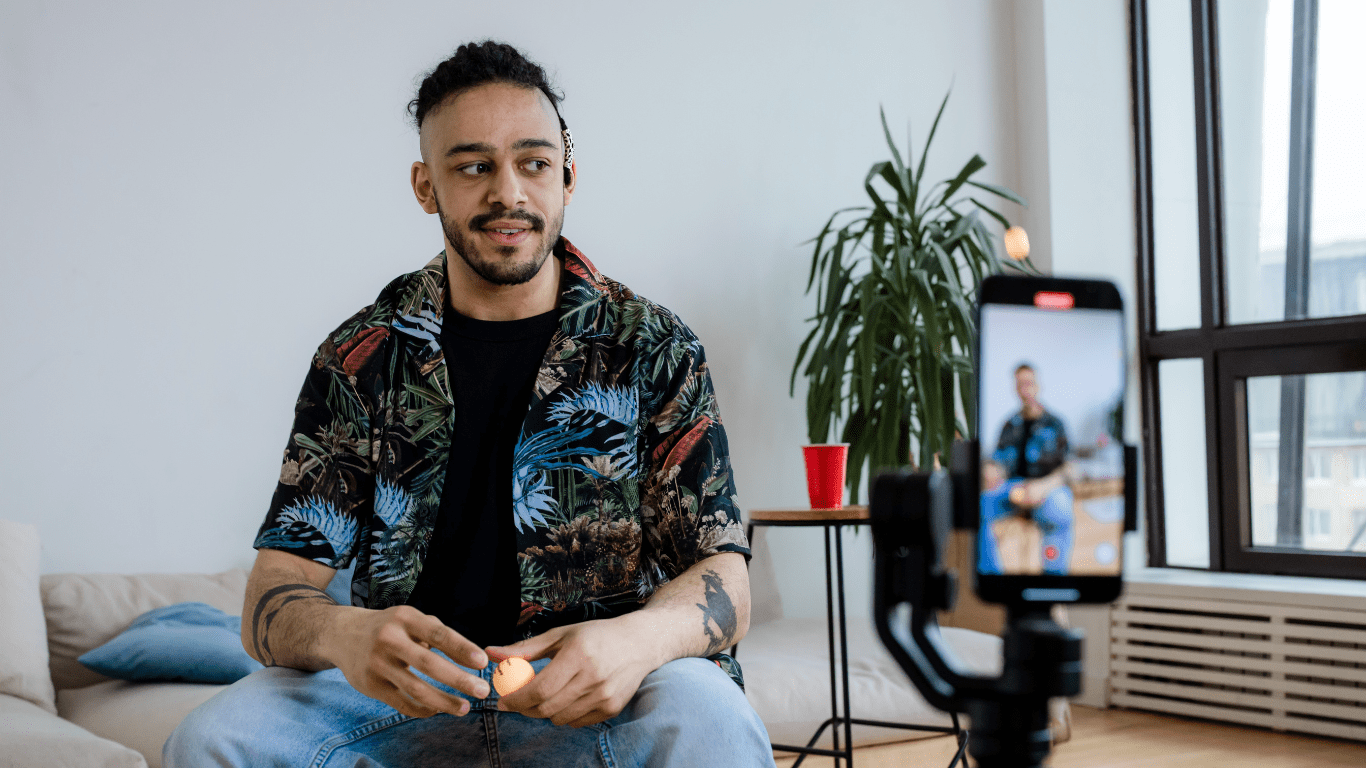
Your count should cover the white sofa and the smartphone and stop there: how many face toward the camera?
2

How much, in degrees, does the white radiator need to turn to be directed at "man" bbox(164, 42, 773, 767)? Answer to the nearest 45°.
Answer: approximately 45° to its left

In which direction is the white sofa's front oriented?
toward the camera

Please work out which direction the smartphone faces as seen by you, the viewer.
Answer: facing the viewer

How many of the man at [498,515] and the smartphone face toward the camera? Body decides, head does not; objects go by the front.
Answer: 2

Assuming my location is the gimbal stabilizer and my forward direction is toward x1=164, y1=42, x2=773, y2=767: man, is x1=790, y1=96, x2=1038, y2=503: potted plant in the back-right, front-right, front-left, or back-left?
front-right

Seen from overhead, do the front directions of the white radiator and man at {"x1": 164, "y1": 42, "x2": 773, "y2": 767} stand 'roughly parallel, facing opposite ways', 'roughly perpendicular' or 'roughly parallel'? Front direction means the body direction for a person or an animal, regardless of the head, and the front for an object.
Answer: roughly perpendicular

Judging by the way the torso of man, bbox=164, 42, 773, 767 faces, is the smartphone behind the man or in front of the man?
in front

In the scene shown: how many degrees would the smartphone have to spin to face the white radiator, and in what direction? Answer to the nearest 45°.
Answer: approximately 180°

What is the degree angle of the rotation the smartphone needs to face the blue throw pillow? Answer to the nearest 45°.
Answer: approximately 135° to its right

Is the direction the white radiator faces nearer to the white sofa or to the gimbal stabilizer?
the white sofa

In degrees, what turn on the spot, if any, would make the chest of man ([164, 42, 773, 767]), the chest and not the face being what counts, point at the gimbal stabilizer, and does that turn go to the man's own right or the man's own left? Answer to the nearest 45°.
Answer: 0° — they already face it

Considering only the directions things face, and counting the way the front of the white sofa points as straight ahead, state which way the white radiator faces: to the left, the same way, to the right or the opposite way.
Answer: to the right

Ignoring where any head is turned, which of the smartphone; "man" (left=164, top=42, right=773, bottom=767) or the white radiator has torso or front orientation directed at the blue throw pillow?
the white radiator

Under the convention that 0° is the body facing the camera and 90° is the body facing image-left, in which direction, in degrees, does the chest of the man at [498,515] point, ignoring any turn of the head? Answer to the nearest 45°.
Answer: approximately 0°
